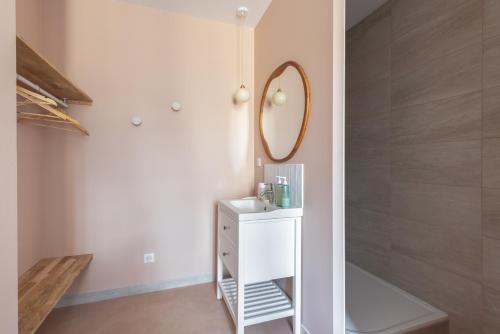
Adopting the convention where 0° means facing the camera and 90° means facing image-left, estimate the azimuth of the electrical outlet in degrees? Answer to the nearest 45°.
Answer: approximately 0°

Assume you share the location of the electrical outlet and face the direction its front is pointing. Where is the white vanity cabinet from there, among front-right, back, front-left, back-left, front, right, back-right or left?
front-left

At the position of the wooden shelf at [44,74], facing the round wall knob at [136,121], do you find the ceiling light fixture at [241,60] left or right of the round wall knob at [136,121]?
right

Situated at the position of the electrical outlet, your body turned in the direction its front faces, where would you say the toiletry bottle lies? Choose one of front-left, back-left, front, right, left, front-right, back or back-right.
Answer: front-left
